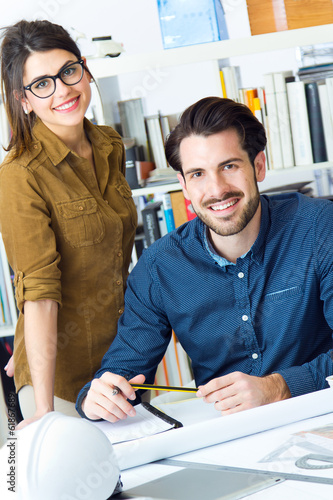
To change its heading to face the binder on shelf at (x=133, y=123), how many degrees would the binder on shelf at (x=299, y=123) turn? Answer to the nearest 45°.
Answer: approximately 90° to its right

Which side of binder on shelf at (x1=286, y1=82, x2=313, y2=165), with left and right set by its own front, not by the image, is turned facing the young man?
front

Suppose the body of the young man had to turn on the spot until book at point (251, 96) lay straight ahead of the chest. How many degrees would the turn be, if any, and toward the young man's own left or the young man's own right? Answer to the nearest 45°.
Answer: approximately 180°

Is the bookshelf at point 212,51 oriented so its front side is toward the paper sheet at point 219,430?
yes

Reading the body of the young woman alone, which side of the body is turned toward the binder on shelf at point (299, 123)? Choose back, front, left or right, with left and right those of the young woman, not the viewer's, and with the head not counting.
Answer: left

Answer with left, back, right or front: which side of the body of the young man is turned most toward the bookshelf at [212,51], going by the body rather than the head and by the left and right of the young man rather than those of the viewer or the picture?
back
